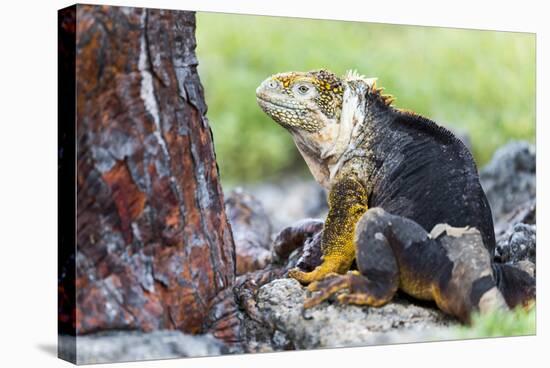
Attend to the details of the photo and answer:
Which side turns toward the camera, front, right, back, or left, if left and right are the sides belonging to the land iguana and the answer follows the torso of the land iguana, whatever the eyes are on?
left

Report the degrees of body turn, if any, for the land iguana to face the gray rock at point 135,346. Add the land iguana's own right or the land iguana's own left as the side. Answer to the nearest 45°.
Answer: approximately 45° to the land iguana's own left

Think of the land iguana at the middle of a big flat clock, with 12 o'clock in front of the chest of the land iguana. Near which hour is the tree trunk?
The tree trunk is roughly at 11 o'clock from the land iguana.

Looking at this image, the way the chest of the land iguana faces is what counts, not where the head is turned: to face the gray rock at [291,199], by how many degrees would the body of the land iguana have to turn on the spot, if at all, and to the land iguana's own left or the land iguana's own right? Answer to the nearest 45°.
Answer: approximately 90° to the land iguana's own right

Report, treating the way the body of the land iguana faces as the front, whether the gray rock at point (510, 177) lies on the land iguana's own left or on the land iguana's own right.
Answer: on the land iguana's own right

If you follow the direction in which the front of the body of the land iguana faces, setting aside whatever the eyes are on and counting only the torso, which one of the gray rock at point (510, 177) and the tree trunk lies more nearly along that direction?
the tree trunk
